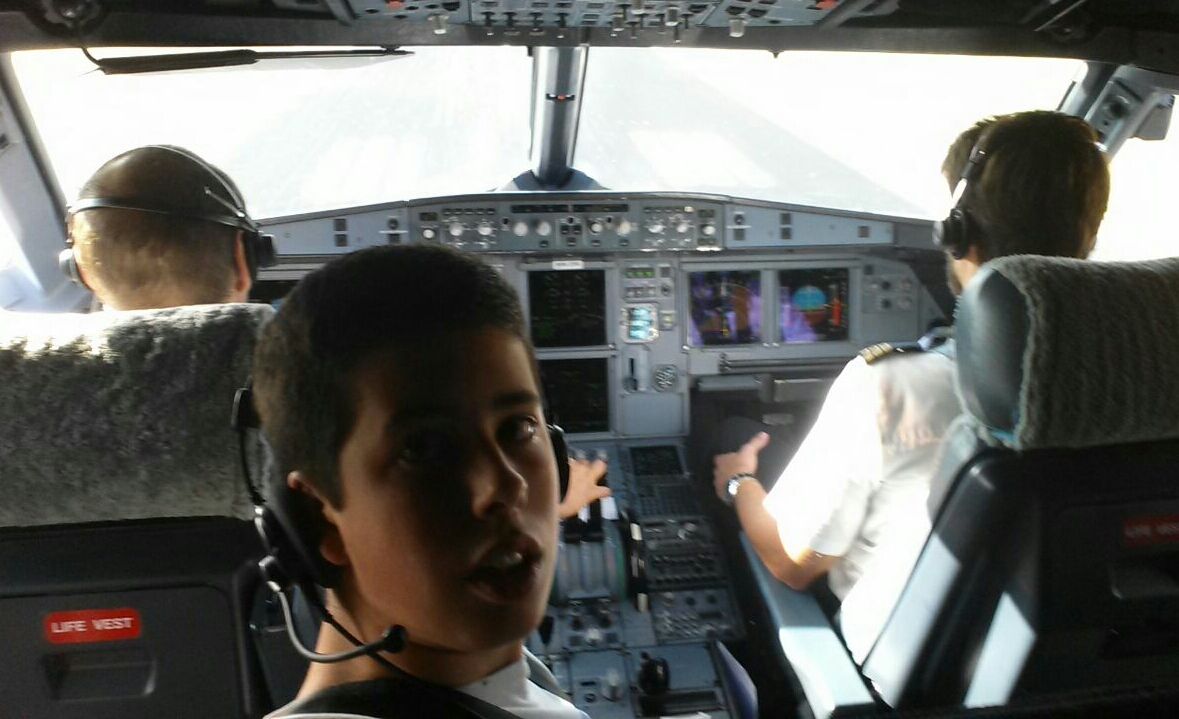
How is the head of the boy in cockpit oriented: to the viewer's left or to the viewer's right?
to the viewer's right

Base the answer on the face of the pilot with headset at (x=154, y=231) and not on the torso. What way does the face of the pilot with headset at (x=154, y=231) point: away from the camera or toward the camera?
away from the camera

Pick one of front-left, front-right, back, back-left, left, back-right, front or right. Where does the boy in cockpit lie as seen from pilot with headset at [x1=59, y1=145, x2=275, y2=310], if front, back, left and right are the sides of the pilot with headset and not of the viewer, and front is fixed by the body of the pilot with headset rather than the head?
back

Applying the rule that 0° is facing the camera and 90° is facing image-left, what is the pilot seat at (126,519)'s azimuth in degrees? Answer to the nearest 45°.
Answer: approximately 180°

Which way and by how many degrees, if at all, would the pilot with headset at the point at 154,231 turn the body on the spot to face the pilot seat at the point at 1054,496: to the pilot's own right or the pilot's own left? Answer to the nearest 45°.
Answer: approximately 135° to the pilot's own right

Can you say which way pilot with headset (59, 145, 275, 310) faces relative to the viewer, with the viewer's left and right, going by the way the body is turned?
facing away from the viewer

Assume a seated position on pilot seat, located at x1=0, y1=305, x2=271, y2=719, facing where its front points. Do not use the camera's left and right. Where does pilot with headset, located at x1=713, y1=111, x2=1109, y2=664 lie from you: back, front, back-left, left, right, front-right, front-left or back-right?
right
